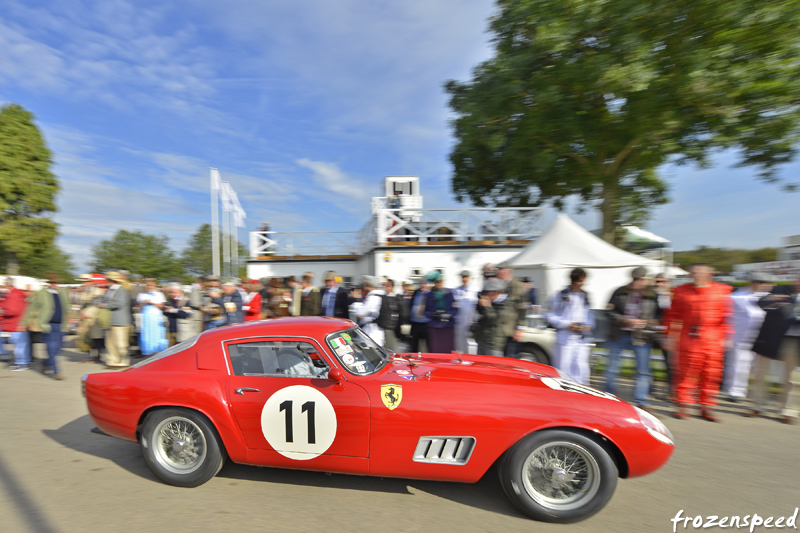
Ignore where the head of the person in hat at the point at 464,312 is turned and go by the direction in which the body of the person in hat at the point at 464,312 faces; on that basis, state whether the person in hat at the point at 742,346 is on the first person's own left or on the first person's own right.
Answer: on the first person's own left

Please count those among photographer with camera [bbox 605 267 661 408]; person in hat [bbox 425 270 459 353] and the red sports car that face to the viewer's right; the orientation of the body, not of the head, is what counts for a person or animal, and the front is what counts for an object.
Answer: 1

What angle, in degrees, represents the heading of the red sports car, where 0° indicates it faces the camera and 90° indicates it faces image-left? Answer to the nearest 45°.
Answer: approximately 270°

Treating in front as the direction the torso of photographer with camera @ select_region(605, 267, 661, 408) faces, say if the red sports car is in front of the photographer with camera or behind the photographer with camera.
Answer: in front

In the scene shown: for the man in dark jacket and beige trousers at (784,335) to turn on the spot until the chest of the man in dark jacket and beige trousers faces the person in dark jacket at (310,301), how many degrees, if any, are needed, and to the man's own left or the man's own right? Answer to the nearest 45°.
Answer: approximately 90° to the man's own right

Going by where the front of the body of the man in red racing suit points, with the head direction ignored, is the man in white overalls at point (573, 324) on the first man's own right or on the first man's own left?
on the first man's own right
